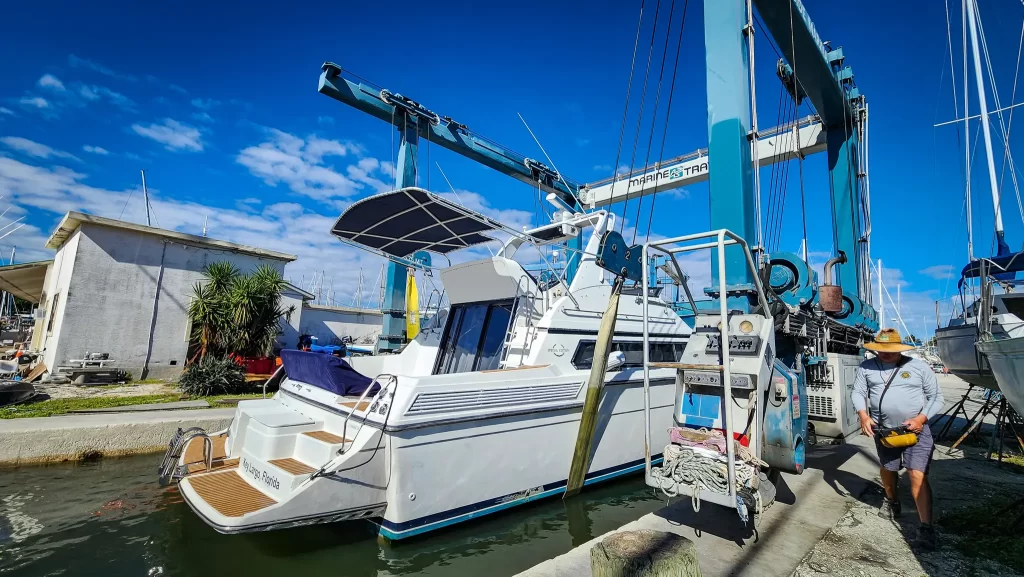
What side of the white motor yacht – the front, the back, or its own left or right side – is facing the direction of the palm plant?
left

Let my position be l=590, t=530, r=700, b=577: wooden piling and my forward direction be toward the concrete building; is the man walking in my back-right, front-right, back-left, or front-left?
back-right

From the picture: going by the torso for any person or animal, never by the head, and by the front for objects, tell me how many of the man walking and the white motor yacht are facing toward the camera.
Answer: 1

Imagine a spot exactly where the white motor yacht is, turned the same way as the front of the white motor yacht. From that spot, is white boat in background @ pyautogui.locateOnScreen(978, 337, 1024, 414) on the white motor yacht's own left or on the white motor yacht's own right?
on the white motor yacht's own right

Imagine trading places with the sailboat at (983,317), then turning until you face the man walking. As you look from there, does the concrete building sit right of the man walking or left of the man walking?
right

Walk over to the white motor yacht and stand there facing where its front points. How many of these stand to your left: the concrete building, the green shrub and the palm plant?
3

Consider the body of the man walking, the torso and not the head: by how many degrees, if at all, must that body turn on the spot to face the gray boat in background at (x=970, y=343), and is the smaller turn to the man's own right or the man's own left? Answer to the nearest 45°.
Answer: approximately 180°

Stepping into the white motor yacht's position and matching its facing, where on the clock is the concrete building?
The concrete building is roughly at 9 o'clock from the white motor yacht.

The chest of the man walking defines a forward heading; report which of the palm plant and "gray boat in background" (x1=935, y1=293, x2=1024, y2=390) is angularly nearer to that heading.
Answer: the palm plant

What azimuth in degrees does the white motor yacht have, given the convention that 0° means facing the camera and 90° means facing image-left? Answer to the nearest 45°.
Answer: approximately 225°

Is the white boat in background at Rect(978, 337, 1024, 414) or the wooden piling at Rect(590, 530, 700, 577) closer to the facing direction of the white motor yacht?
the white boat in background

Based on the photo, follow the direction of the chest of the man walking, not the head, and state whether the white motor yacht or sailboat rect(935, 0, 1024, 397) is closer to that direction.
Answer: the white motor yacht

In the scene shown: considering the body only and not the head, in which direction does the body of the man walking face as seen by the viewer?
toward the camera
